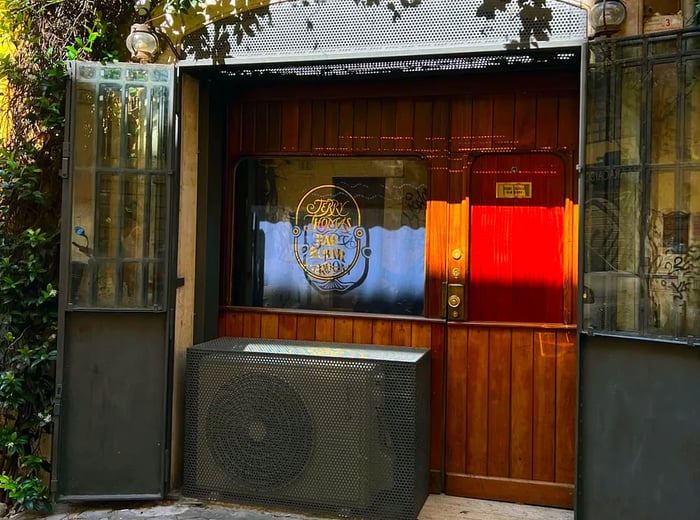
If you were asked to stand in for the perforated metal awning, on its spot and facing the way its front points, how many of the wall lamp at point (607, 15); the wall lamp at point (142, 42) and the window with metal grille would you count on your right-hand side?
1

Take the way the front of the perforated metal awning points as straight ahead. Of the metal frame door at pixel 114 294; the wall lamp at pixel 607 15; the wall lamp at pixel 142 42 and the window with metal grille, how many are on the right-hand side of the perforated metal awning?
2

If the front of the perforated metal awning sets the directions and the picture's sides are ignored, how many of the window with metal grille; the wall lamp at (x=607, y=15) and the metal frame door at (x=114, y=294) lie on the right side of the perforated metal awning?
1

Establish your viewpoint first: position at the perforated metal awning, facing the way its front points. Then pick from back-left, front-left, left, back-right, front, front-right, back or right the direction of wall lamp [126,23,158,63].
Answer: right

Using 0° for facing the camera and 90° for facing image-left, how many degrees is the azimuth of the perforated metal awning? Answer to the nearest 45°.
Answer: approximately 0°

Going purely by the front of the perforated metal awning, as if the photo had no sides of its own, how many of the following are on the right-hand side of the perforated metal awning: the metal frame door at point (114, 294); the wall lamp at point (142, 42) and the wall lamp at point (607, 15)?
2

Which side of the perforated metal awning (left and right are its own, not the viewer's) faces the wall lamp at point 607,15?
left

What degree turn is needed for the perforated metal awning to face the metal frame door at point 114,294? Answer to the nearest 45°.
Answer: approximately 90° to its right
